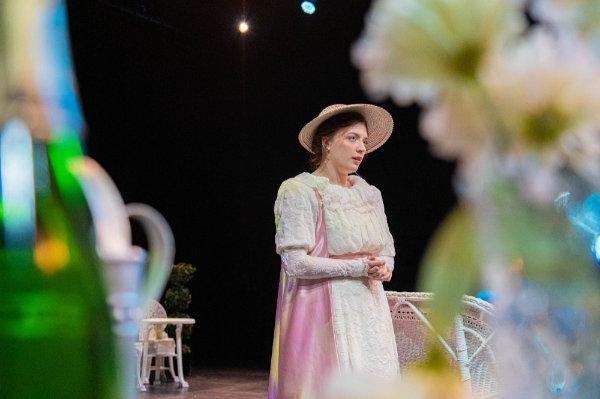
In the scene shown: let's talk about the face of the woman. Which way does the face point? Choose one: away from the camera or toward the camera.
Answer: toward the camera

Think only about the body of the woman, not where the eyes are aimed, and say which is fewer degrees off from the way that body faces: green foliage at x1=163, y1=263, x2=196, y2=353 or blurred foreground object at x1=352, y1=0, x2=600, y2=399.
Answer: the blurred foreground object

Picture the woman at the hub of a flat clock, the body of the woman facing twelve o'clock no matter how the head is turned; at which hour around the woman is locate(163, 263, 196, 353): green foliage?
The green foliage is roughly at 7 o'clock from the woman.

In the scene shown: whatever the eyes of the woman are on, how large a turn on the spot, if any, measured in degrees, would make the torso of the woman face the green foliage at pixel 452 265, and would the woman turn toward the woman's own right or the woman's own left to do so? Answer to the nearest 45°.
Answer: approximately 45° to the woman's own right

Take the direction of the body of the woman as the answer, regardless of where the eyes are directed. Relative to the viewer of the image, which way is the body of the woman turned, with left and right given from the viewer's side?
facing the viewer and to the right of the viewer

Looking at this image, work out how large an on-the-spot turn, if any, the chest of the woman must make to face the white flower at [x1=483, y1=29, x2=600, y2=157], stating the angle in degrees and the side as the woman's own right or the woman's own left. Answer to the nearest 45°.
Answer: approximately 45° to the woman's own right

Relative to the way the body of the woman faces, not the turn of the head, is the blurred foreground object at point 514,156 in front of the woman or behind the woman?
in front

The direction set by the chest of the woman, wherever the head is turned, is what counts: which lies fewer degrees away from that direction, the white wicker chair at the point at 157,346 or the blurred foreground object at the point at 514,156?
the blurred foreground object

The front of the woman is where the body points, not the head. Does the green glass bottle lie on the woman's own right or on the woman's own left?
on the woman's own right
